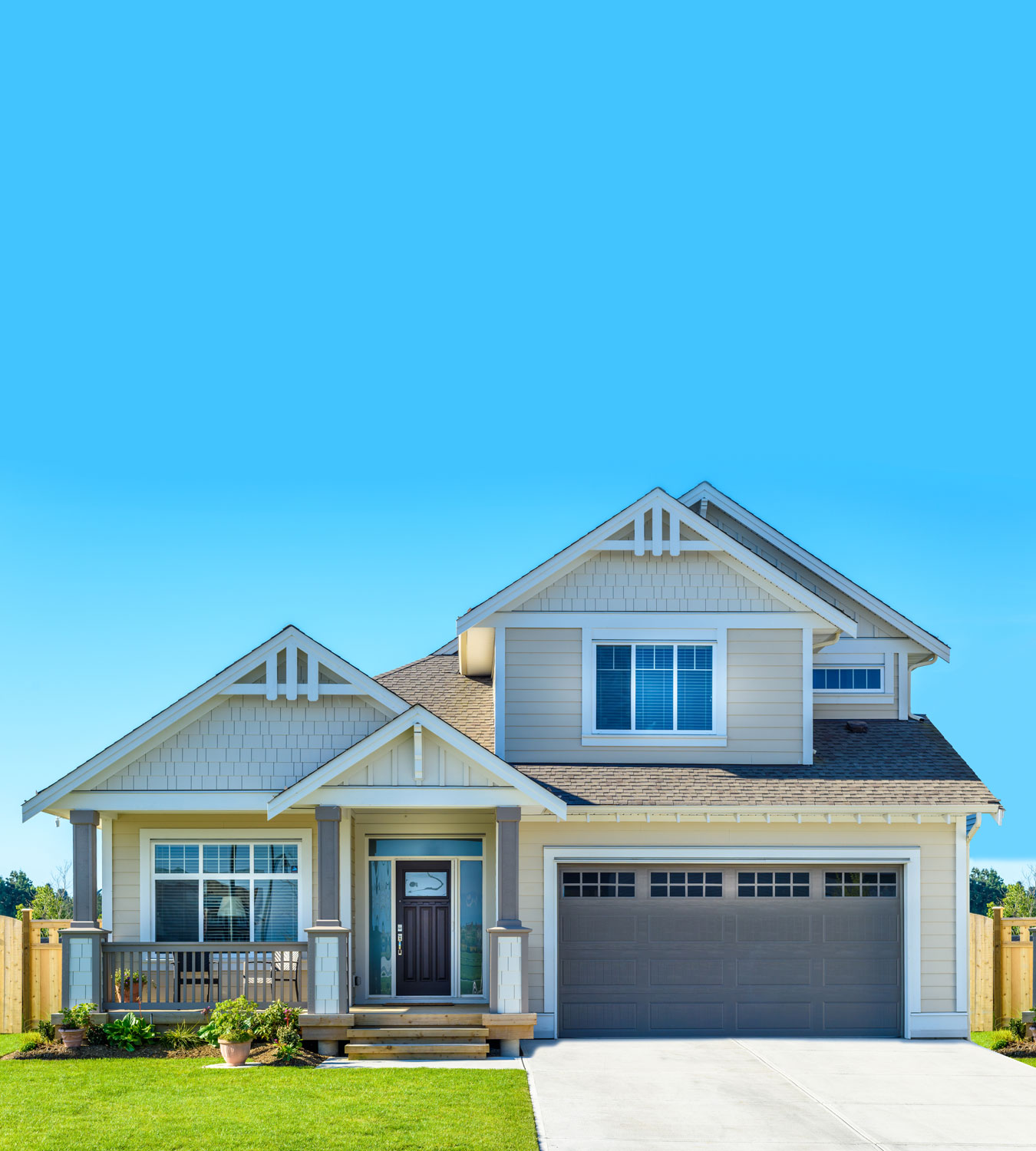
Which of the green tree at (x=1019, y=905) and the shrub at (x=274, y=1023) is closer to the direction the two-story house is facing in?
the shrub

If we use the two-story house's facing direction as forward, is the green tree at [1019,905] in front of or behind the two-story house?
behind

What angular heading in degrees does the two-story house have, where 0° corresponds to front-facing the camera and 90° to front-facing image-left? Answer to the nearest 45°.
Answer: approximately 0°

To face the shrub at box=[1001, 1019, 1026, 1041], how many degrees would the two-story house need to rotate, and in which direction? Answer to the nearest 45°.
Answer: approximately 90° to its left
